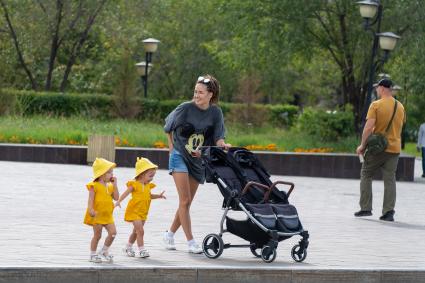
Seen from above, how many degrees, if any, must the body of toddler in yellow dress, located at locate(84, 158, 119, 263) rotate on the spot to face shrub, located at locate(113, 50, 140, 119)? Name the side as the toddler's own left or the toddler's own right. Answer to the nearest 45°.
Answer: approximately 135° to the toddler's own left

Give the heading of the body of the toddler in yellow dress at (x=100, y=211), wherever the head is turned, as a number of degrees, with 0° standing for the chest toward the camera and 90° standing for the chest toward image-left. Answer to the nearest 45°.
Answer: approximately 315°

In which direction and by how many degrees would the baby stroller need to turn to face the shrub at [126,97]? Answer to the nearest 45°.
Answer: approximately 135° to its left

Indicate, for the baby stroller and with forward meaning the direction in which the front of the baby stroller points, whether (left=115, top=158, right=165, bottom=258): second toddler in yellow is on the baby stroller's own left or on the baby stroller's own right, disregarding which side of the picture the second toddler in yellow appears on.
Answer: on the baby stroller's own right

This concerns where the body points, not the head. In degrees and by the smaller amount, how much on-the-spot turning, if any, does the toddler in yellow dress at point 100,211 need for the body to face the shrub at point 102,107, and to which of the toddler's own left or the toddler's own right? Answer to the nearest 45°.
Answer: approximately 135° to the toddler's own left
